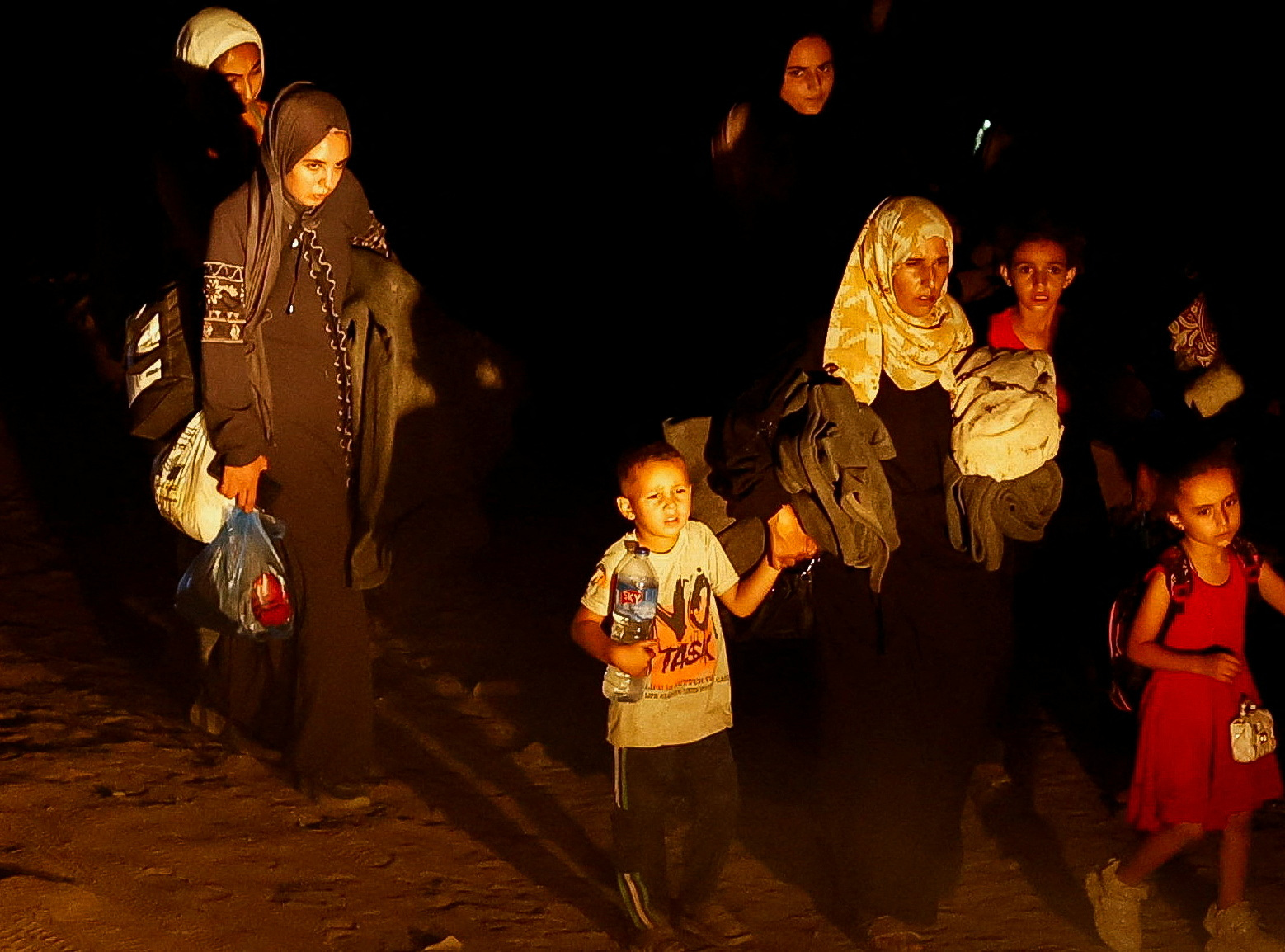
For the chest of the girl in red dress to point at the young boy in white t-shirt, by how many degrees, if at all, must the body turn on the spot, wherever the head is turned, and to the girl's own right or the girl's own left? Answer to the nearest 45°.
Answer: approximately 135° to the girl's own right

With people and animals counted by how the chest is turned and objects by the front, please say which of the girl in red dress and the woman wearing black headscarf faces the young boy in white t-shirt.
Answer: the woman wearing black headscarf

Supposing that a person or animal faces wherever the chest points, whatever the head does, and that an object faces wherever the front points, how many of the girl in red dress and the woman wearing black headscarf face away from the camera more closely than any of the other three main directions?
0

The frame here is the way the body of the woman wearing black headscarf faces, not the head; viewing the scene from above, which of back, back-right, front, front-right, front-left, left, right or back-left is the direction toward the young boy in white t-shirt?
front

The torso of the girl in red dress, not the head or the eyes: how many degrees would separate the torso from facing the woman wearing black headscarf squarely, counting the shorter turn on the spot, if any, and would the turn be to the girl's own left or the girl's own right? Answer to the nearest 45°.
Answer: approximately 135° to the girl's own right

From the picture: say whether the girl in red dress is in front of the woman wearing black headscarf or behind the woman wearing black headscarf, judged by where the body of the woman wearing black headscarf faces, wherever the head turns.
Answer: in front
